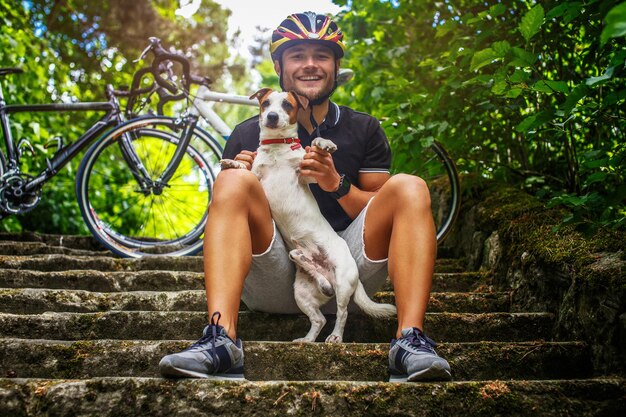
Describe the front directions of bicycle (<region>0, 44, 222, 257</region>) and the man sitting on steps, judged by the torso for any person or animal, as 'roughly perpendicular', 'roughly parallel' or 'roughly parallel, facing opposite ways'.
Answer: roughly perpendicular

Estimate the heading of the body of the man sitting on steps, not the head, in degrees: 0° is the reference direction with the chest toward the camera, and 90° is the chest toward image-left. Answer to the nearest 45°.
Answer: approximately 0°

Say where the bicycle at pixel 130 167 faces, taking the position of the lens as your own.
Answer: facing to the right of the viewer

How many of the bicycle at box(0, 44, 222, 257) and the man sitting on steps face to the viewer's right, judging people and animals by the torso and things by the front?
1
